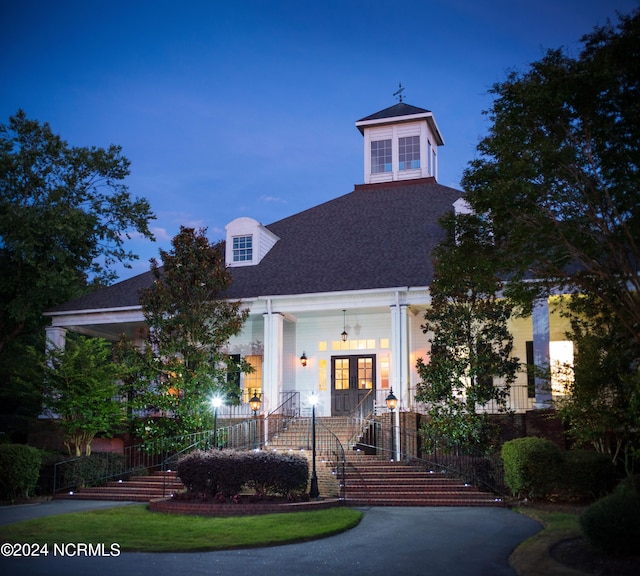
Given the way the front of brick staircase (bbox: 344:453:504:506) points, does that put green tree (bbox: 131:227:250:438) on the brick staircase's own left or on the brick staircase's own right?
on the brick staircase's own right

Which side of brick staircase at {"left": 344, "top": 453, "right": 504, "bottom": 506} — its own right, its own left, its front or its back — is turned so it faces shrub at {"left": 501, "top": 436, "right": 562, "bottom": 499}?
left

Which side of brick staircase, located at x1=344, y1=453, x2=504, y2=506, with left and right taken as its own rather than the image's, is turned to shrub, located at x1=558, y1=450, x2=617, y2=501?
left

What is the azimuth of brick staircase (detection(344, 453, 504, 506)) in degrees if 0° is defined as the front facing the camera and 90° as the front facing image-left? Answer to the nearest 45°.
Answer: approximately 0°

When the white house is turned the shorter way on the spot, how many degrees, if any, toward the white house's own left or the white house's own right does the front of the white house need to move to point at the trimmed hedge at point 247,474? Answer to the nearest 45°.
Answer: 0° — it already faces it

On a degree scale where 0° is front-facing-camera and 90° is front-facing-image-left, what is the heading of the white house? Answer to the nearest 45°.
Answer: approximately 0°

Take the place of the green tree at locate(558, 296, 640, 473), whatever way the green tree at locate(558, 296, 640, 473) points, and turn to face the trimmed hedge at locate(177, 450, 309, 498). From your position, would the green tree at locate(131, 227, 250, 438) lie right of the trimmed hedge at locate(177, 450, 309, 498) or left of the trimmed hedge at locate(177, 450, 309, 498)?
right

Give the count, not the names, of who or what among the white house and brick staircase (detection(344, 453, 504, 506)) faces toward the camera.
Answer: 2
